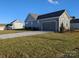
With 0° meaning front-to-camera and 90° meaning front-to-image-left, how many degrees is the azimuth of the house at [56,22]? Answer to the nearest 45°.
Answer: approximately 45°
